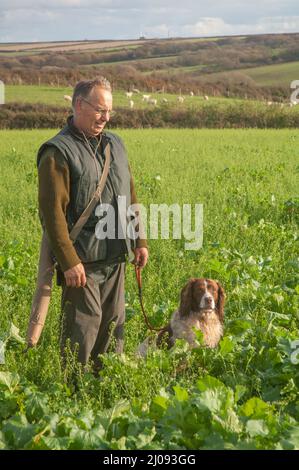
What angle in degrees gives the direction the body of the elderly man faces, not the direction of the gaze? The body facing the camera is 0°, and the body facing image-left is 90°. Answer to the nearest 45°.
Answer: approximately 315°

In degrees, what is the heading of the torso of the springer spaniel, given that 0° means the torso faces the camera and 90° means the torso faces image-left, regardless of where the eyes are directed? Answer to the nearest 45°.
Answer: approximately 315°
